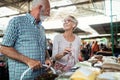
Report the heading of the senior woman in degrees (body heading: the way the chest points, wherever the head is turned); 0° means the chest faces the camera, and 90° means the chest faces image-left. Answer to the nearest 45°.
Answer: approximately 0°
